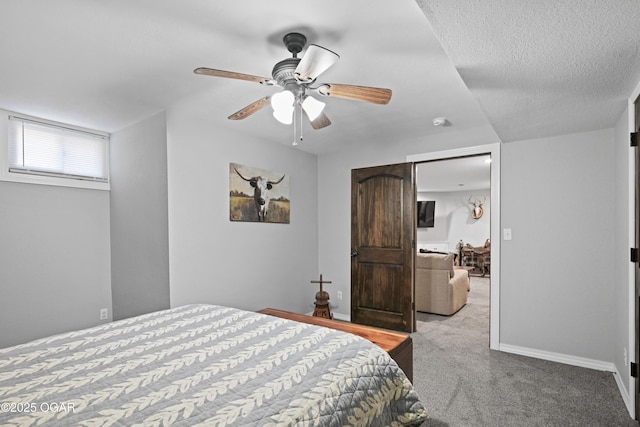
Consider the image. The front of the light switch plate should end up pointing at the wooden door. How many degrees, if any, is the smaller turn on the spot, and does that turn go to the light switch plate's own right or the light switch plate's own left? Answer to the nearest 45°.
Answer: approximately 90° to the light switch plate's own right

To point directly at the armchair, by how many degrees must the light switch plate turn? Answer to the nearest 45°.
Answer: approximately 135° to its right

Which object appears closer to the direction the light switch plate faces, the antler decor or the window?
the window

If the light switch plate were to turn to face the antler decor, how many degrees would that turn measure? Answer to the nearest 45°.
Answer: approximately 180°

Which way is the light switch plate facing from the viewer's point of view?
toward the camera

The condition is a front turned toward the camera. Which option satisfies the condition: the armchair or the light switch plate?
the light switch plate

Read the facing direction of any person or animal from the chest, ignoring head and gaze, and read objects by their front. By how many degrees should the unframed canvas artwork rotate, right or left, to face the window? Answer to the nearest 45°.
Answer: approximately 135° to its right

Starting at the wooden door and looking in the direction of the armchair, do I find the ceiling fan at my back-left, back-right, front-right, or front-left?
back-right

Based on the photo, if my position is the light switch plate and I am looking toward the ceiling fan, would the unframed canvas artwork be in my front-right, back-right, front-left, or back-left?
front-right

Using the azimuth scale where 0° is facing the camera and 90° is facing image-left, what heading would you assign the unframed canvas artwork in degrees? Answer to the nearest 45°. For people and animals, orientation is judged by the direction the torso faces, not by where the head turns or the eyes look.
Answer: approximately 315°

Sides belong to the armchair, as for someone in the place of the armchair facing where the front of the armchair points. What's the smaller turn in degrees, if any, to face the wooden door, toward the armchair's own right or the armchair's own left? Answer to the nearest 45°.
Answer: approximately 180°

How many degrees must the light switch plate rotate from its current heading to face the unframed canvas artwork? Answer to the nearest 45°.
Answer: approximately 90° to its right
